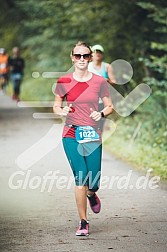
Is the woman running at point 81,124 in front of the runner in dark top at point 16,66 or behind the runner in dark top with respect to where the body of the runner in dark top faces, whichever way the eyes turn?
in front

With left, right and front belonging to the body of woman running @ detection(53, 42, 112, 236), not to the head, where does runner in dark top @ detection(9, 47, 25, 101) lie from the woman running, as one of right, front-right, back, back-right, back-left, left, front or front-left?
back

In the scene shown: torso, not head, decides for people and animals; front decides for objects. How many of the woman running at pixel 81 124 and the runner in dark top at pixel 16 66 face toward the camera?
2

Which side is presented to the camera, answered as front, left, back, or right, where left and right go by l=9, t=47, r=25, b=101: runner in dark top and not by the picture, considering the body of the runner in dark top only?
front

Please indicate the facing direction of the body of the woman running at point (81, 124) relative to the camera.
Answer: toward the camera
